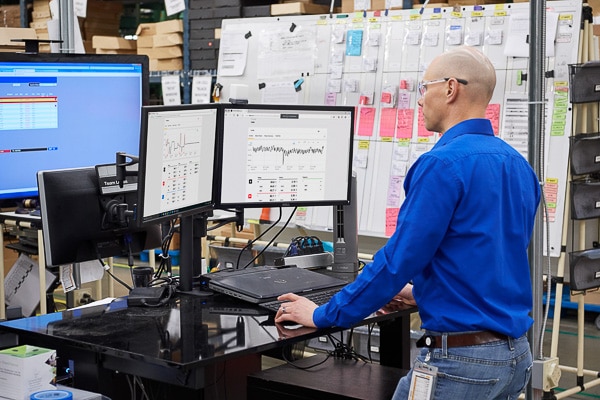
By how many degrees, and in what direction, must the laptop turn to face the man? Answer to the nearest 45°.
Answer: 0° — it already faces them

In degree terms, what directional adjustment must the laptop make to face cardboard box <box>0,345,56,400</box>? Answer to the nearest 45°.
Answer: approximately 90° to its right

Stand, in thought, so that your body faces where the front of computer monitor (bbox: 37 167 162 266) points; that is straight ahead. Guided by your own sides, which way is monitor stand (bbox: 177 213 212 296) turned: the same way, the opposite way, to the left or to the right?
the opposite way

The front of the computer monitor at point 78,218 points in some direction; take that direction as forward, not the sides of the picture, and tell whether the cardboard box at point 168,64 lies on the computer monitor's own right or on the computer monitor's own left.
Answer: on the computer monitor's own right

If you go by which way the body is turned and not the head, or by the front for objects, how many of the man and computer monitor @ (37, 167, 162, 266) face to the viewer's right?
0

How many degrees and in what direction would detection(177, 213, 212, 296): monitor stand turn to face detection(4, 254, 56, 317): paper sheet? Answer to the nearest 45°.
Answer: approximately 180°

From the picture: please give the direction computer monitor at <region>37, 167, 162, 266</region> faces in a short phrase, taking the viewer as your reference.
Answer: facing away from the viewer and to the left of the viewer

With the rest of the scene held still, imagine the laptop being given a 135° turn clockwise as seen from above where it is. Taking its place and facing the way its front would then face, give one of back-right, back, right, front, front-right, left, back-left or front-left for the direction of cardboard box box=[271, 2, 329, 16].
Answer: right

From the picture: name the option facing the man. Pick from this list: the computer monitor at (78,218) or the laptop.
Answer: the laptop

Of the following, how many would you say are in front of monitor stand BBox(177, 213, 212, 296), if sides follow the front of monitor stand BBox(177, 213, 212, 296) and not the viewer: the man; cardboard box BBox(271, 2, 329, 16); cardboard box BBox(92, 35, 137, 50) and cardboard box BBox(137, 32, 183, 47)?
1

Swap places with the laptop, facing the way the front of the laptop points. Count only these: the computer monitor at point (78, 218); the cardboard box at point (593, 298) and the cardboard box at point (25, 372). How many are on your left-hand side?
1

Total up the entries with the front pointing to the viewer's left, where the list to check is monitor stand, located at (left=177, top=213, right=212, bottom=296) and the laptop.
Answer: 0

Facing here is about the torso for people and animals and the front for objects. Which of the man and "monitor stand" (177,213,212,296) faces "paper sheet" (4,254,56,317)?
the man

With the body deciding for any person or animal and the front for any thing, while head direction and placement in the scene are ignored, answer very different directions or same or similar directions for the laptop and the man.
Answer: very different directions

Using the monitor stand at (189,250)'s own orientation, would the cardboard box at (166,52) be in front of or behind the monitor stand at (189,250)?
behind

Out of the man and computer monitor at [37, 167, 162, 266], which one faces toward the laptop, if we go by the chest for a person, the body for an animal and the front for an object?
the man

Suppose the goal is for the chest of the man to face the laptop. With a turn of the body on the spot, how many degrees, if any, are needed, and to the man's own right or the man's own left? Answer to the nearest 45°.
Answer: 0° — they already face it
